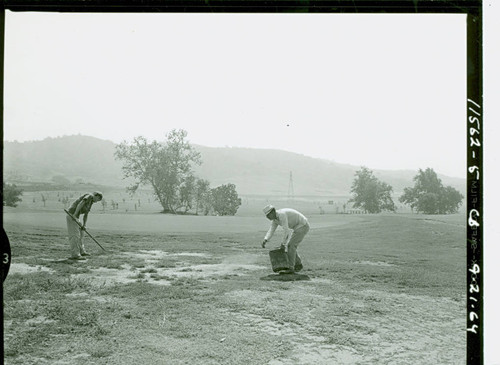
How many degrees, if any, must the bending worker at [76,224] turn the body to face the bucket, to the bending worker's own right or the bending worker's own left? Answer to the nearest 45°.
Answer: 0° — they already face it

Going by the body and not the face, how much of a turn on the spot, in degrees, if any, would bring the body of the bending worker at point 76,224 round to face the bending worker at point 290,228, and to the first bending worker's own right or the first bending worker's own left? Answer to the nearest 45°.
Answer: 0° — they already face them

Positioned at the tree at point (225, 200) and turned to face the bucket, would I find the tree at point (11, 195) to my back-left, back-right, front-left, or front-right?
back-right

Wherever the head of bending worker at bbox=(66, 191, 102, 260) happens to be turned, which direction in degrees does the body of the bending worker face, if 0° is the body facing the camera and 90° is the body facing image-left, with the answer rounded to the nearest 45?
approximately 270°
